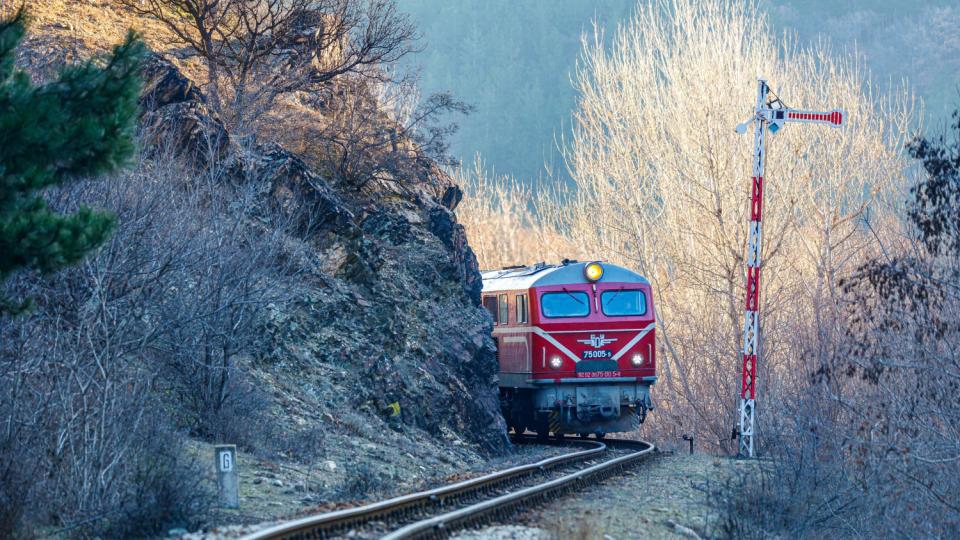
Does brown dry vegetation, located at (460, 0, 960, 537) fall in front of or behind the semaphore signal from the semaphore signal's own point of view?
behind

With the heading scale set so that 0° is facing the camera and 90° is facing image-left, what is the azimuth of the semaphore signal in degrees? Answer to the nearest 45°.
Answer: approximately 0°

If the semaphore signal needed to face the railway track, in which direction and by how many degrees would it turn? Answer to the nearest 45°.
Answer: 0° — it already faces it

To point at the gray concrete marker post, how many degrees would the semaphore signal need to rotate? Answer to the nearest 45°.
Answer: approximately 45° to its right

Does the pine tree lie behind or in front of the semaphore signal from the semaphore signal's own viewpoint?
in front

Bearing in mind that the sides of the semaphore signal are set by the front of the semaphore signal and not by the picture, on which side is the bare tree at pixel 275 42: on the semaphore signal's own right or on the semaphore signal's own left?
on the semaphore signal's own right

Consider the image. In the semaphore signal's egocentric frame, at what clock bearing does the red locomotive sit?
The red locomotive is roughly at 4 o'clock from the semaphore signal.

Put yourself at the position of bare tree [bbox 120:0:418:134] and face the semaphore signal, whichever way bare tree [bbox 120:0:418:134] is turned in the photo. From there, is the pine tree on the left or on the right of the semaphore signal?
right
